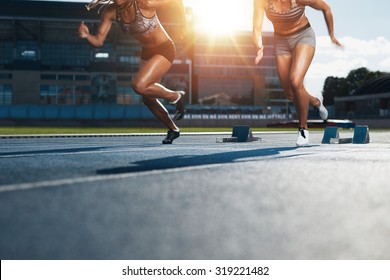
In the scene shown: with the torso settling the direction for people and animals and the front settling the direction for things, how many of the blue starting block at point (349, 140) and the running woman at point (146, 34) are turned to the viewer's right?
0

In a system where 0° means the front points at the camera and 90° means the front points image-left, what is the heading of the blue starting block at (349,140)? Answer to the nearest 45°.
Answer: approximately 45°

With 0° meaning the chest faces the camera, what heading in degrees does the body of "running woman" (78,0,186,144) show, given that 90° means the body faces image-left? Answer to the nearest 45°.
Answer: approximately 45°

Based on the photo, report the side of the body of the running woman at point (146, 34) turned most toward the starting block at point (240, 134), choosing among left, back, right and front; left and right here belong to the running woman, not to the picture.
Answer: back

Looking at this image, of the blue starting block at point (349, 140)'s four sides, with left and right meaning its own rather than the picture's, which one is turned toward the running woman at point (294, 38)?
front

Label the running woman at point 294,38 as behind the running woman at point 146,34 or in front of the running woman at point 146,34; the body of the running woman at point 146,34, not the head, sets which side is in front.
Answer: behind

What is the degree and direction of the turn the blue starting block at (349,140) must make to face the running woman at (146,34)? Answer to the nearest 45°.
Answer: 0° — it already faces them
